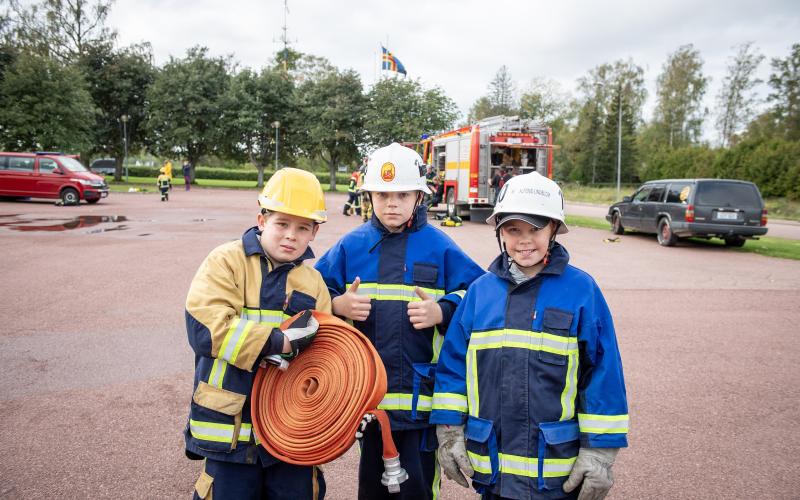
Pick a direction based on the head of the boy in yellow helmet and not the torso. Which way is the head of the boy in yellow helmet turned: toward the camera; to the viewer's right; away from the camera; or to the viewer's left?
toward the camera

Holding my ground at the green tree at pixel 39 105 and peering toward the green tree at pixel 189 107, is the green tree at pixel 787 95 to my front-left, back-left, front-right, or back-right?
front-right

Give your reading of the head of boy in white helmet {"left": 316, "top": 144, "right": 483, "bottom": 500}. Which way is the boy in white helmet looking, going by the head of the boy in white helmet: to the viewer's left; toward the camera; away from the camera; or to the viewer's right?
toward the camera

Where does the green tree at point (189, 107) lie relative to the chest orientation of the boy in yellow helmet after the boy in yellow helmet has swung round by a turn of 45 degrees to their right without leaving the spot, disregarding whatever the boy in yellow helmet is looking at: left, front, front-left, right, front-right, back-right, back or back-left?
back

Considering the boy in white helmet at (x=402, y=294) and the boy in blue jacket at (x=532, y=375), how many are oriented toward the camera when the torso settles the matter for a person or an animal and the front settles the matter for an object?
2

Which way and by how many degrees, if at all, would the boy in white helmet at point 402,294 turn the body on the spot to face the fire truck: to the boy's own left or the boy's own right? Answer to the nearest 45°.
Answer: approximately 180°

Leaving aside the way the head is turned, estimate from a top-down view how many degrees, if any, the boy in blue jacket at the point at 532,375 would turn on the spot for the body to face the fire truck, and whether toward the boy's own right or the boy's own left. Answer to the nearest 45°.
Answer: approximately 180°

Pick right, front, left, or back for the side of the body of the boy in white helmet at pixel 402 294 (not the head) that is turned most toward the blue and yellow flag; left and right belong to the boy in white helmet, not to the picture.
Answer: back

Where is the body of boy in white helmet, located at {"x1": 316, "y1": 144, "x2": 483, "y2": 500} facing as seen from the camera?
toward the camera

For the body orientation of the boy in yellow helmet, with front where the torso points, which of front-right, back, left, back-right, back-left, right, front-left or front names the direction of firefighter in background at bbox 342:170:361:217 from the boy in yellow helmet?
back-left

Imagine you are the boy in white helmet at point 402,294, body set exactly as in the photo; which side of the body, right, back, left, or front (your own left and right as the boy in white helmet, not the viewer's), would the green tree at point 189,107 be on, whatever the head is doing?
back

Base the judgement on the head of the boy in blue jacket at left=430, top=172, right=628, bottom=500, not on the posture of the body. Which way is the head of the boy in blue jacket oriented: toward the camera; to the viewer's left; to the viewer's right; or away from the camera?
toward the camera
